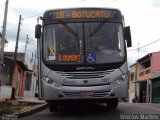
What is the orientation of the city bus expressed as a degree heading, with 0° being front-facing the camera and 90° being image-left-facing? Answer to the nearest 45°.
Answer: approximately 0°
